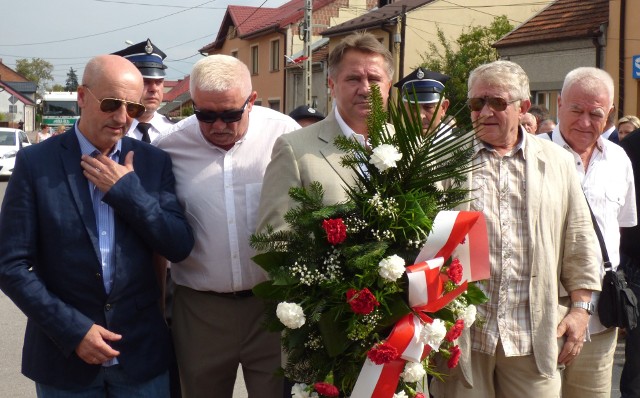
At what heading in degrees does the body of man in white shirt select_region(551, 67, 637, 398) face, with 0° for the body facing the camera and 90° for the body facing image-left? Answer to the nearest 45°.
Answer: approximately 0°

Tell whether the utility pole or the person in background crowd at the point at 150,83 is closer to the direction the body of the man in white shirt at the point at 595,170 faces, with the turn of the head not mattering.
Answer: the person in background crowd

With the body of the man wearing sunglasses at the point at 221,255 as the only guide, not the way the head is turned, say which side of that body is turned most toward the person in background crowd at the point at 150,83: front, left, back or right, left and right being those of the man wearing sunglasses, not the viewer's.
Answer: back

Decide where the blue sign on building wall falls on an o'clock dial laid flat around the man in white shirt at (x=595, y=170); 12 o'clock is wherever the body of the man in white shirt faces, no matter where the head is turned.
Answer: The blue sign on building wall is roughly at 6 o'clock from the man in white shirt.

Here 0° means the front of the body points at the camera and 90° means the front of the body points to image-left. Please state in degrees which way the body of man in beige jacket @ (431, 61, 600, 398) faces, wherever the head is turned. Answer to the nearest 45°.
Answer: approximately 45°

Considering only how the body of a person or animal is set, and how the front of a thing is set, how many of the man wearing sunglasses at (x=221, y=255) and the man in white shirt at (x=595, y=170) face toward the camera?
2

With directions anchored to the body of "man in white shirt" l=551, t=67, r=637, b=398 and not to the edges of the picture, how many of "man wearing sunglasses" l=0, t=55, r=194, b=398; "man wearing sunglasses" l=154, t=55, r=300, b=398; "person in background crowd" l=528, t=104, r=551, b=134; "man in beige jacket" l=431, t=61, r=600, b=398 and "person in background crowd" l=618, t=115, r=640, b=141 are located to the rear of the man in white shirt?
2

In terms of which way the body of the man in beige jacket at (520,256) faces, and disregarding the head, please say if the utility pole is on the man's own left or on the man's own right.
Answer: on the man's own right

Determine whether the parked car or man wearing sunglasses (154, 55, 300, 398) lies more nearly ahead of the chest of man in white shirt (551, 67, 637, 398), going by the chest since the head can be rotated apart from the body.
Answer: the man wearing sunglasses

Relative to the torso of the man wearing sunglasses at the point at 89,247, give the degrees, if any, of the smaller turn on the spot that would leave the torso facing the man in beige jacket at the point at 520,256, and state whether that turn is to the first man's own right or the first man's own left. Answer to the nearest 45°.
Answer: approximately 45° to the first man's own left
